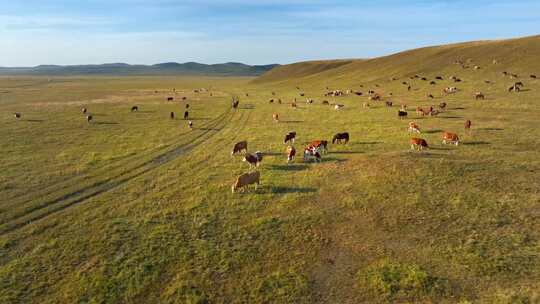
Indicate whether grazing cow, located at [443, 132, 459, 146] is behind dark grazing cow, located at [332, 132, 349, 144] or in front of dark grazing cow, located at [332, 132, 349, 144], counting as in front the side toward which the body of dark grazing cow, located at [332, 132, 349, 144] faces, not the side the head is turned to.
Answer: behind

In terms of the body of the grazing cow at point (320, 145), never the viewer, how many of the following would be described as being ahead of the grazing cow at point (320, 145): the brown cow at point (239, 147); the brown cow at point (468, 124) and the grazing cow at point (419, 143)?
1

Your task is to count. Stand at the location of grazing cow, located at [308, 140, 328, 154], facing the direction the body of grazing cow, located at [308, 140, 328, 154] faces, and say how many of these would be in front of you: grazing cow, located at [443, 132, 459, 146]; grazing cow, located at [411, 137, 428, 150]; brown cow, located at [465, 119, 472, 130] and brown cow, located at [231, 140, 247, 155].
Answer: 1

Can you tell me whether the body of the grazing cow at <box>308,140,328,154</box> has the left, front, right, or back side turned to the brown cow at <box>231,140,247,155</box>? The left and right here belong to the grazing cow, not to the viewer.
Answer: front

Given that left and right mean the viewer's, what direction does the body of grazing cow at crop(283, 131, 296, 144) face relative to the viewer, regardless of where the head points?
facing the viewer and to the left of the viewer

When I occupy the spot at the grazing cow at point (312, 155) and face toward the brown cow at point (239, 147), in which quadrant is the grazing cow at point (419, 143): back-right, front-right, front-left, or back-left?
back-right

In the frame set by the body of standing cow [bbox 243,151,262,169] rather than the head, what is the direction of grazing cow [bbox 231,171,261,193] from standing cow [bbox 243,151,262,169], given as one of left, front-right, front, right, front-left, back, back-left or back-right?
front-left

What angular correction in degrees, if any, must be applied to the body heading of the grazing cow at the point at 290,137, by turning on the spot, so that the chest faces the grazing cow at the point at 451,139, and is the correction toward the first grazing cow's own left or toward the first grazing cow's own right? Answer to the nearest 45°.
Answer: approximately 135° to the first grazing cow's own left

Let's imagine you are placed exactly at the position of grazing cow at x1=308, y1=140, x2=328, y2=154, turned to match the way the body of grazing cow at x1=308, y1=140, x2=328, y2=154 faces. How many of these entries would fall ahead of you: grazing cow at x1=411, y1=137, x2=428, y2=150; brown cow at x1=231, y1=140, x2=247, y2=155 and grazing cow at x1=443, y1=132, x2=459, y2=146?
1

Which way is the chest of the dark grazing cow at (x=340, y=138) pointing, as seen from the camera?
to the viewer's left

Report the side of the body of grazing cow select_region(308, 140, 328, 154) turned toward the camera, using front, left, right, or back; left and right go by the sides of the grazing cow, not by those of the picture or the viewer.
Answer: left

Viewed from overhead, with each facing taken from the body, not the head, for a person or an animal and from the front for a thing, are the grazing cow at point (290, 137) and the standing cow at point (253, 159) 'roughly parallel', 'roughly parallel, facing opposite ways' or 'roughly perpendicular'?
roughly parallel

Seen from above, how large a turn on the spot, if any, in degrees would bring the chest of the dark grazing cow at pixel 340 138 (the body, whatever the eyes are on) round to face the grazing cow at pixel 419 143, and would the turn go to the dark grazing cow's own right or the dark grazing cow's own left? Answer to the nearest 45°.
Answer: approximately 135° to the dark grazing cow's own left

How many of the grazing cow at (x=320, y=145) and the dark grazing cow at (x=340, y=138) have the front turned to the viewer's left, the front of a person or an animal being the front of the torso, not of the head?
2

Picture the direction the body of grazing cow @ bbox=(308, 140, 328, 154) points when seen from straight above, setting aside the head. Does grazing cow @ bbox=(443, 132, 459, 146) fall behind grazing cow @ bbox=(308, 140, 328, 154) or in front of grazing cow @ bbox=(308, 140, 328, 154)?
behind

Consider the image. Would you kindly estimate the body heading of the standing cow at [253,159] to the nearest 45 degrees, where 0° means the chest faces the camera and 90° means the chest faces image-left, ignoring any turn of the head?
approximately 45°
